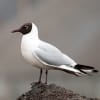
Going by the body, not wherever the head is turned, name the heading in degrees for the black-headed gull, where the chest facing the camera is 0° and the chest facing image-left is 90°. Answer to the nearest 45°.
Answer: approximately 90°
